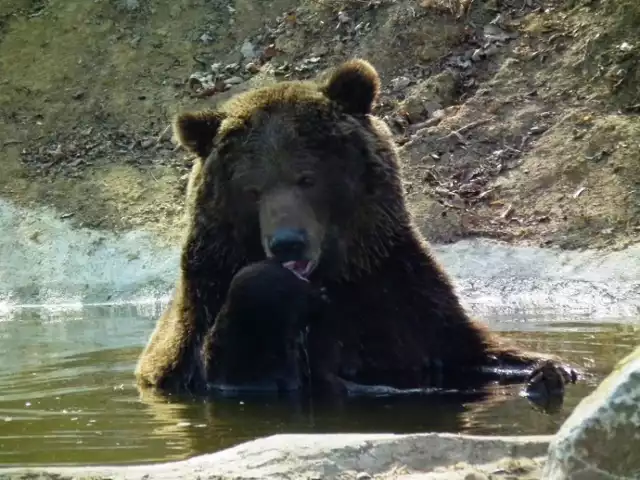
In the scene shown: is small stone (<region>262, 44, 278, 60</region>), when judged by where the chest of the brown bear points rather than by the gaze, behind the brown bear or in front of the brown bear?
behind

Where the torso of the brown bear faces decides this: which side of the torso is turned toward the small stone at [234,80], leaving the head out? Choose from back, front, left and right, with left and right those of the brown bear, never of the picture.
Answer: back

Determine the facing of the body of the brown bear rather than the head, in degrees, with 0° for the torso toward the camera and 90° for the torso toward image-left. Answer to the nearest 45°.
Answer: approximately 0°

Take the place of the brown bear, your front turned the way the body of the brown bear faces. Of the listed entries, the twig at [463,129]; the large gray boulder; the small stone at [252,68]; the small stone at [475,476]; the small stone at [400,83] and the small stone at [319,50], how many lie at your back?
4

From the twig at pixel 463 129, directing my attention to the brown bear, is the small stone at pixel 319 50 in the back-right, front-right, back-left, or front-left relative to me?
back-right

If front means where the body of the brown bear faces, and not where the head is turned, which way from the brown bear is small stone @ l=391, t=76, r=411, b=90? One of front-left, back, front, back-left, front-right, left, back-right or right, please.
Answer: back

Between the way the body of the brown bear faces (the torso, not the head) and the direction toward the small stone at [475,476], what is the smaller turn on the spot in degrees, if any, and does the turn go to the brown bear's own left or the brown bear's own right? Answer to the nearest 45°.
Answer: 0° — it already faces it

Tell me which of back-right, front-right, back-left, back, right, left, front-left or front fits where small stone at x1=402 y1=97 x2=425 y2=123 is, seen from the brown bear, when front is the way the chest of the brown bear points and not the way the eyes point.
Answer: back

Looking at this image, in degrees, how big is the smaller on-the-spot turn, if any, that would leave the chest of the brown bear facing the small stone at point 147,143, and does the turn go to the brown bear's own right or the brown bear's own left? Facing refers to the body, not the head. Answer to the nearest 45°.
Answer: approximately 180°

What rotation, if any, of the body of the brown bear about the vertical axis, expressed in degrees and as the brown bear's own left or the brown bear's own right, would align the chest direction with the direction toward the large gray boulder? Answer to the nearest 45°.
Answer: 0° — it already faces it

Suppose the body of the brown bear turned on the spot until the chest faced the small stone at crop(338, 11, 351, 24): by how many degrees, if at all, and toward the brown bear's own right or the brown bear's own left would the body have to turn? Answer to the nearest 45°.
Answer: approximately 180°

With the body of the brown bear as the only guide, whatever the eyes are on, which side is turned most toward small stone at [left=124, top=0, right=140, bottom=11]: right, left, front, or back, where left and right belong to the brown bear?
back

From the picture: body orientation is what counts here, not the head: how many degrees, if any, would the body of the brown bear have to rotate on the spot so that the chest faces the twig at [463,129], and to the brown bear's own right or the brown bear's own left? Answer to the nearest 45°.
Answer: approximately 180°

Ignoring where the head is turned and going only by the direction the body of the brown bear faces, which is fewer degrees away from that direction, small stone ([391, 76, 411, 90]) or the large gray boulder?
the large gray boulder

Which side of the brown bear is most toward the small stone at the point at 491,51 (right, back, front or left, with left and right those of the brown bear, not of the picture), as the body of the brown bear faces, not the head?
back
